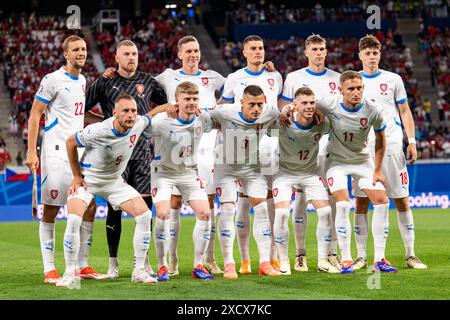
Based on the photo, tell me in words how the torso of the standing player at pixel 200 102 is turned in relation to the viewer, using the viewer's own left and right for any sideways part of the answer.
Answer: facing the viewer

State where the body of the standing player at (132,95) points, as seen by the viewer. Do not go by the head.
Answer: toward the camera

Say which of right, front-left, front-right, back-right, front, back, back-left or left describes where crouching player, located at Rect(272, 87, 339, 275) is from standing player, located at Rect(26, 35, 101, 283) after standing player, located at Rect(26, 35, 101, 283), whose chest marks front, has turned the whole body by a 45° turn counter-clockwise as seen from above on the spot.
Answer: front

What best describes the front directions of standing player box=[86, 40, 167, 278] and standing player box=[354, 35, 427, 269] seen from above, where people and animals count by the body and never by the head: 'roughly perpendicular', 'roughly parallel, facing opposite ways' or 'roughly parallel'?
roughly parallel

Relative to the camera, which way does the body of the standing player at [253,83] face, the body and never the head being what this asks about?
toward the camera

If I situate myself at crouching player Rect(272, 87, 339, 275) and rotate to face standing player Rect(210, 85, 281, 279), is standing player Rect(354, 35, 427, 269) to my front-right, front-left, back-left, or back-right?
back-right

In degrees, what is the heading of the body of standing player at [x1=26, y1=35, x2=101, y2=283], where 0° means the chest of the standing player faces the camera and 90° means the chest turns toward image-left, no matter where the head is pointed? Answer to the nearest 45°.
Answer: approximately 315°

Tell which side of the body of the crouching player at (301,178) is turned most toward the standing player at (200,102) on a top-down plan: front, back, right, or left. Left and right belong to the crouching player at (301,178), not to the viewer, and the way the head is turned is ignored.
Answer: right

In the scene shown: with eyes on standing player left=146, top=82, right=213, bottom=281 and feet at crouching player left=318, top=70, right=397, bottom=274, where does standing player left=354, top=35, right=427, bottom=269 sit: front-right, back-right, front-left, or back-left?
back-right

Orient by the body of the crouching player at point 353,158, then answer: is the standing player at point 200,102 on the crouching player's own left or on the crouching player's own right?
on the crouching player's own right

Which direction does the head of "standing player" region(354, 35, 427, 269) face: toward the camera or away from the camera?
toward the camera

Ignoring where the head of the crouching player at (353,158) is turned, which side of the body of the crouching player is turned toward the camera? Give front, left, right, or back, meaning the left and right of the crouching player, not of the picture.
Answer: front

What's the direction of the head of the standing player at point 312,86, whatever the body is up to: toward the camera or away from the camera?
toward the camera

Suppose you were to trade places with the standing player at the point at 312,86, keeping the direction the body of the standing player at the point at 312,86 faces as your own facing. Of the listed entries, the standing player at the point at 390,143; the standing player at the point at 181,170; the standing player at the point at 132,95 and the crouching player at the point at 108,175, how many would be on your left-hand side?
1

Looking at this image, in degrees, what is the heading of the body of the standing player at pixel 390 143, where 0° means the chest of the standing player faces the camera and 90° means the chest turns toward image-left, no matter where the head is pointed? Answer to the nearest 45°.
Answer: approximately 0°
